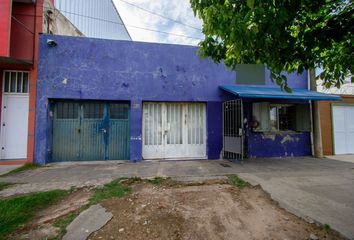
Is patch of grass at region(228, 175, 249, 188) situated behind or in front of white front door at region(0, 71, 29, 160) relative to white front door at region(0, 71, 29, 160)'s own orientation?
in front

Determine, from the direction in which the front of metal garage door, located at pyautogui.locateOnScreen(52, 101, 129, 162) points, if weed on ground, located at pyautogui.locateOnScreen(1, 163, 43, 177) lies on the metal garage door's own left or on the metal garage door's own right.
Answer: on the metal garage door's own right

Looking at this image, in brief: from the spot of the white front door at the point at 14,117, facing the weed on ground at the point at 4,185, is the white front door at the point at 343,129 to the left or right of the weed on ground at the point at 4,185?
left

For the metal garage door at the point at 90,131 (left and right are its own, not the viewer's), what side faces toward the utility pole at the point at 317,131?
left

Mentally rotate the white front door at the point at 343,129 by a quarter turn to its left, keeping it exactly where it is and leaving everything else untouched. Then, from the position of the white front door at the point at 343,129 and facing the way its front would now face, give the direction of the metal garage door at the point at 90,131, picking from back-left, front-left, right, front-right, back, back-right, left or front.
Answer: back-right

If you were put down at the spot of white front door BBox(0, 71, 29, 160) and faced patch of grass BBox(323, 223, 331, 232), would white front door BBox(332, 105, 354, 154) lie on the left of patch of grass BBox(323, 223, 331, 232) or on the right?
left

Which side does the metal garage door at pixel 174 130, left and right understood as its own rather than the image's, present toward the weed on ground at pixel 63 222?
front

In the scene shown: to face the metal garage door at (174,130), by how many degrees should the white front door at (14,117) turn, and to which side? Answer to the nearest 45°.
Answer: approximately 45° to its left

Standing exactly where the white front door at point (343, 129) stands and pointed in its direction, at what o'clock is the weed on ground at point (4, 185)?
The weed on ground is roughly at 3 o'clock from the white front door.

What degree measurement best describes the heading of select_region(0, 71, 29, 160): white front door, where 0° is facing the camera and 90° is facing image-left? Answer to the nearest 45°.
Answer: approximately 0°

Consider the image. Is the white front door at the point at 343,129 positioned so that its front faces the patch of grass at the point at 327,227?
yes

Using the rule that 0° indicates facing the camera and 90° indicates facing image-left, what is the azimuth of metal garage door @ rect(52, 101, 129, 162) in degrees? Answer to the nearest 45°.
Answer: approximately 0°
